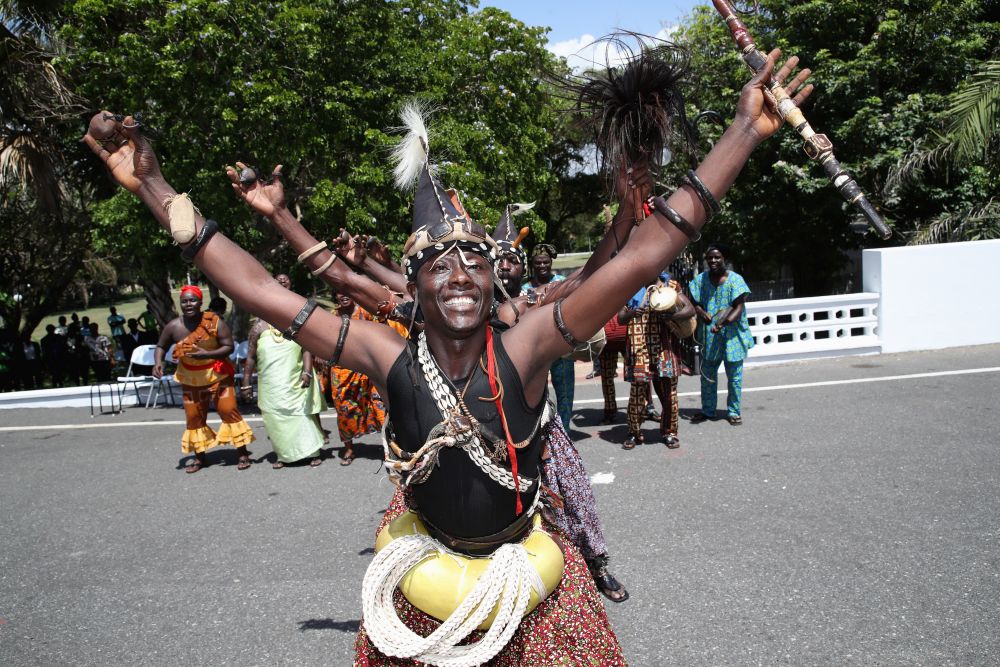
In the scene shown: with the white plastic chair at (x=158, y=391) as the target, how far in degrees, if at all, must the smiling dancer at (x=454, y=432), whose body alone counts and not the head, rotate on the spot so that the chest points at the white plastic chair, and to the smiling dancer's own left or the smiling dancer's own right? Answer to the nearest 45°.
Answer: approximately 135° to the smiling dancer's own right

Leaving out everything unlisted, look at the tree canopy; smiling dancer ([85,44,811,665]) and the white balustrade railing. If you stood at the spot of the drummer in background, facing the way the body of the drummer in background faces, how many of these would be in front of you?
1

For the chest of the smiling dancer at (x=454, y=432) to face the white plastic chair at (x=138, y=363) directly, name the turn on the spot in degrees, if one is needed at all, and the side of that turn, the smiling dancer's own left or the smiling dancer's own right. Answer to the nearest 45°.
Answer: approximately 135° to the smiling dancer's own right

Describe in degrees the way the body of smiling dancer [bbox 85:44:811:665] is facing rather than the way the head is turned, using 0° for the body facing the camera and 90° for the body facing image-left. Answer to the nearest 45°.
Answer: approximately 0°

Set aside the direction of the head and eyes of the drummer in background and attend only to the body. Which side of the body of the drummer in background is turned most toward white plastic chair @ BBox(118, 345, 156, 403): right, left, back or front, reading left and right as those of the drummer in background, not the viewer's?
right

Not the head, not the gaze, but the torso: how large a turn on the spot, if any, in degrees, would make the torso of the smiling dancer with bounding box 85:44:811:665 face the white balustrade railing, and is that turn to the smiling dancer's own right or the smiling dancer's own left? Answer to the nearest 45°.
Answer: approximately 135° to the smiling dancer's own left

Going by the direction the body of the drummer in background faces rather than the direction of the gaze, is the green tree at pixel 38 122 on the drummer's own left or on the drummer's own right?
on the drummer's own right

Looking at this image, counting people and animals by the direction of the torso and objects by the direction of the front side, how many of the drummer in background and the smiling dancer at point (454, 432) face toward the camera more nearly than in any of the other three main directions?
2

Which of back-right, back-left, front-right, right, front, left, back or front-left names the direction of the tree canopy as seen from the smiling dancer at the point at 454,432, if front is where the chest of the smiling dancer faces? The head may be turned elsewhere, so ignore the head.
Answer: back

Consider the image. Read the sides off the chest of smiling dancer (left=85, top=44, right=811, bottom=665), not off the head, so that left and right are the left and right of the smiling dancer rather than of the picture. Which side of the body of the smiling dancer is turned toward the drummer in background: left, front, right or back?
back

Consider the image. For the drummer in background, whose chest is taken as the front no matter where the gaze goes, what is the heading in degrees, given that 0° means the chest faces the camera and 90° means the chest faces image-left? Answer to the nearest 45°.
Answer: approximately 0°

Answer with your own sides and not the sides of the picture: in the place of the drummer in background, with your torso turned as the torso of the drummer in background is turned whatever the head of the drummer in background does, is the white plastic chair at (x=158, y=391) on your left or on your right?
on your right
